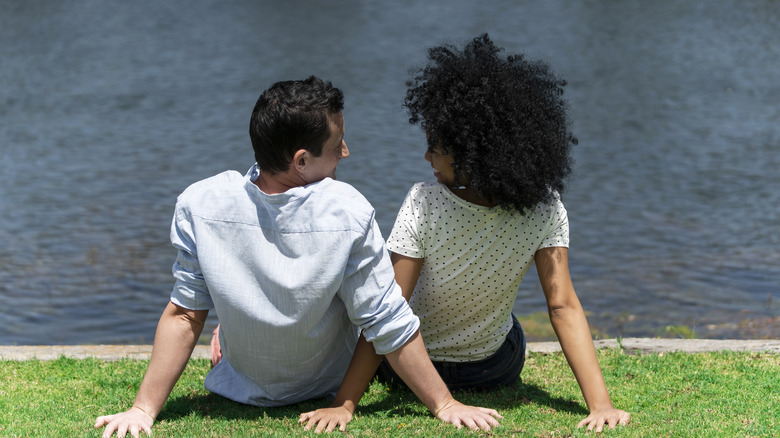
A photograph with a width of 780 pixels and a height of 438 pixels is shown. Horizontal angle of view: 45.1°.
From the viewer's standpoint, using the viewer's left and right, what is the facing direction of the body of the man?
facing away from the viewer
